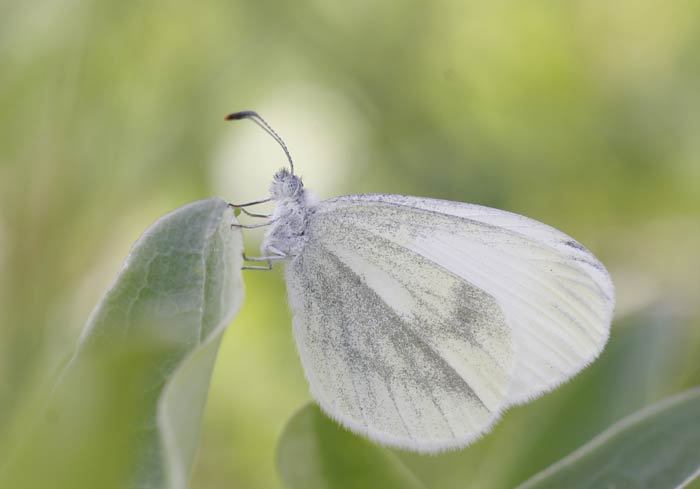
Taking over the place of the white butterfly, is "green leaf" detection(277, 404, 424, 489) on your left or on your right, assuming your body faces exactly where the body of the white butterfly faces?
on your right

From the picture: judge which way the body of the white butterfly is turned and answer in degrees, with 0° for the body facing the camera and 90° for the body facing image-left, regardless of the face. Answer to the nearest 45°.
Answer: approximately 90°
